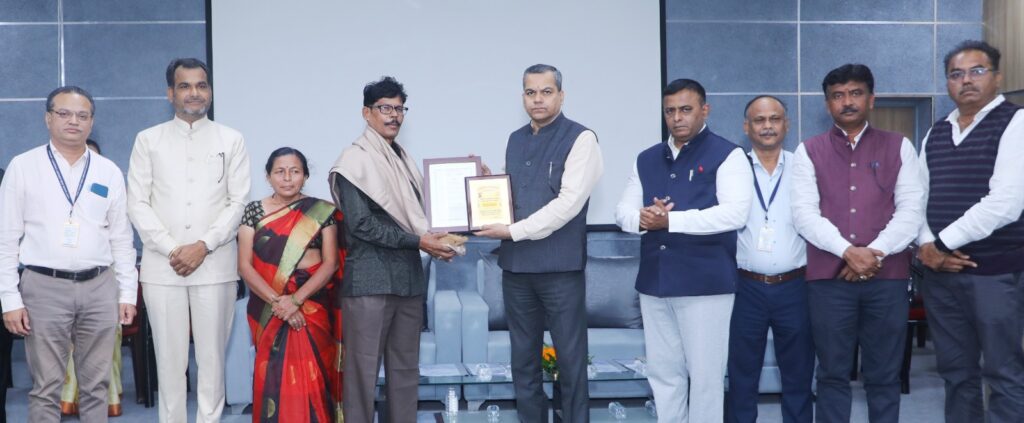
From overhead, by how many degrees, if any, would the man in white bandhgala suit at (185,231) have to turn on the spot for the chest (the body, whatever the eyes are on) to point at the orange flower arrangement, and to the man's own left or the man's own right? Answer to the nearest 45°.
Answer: approximately 90° to the man's own left

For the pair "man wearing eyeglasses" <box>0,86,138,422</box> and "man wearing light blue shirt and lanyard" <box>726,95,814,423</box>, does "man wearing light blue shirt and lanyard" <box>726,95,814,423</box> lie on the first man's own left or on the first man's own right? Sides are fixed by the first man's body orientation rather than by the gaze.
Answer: on the first man's own left

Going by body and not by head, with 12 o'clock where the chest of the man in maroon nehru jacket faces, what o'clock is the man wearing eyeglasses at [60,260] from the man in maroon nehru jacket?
The man wearing eyeglasses is roughly at 2 o'clock from the man in maroon nehru jacket.

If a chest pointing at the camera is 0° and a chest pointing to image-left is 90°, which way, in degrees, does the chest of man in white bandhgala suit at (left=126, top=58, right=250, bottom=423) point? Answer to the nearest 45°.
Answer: approximately 0°

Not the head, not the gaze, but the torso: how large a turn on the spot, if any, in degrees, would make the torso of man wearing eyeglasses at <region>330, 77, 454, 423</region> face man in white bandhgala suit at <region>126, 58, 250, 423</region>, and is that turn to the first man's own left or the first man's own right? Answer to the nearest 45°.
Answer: approximately 135° to the first man's own right

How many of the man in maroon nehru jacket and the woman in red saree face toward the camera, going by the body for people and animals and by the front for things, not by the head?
2
